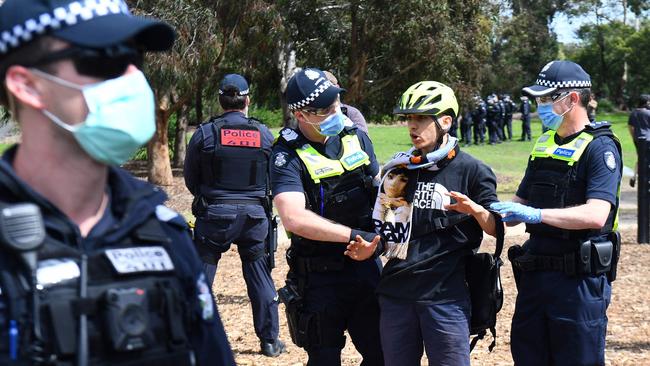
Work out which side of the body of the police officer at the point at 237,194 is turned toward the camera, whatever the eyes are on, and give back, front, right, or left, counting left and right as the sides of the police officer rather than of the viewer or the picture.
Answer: back

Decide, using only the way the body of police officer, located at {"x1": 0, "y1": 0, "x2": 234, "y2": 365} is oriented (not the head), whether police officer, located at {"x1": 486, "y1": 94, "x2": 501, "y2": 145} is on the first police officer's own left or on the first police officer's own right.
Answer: on the first police officer's own left

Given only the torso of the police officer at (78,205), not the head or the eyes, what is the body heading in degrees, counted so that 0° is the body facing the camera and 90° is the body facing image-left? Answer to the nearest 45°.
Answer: approximately 315°

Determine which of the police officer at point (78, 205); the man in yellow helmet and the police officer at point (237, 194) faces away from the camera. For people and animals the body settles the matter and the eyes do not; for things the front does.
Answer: the police officer at point (237, 194)

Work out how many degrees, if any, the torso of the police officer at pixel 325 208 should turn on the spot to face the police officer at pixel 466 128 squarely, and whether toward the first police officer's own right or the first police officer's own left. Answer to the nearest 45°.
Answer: approximately 135° to the first police officer's own left

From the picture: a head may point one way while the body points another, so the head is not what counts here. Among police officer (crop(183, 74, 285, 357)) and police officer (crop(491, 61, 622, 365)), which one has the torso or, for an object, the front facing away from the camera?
police officer (crop(183, 74, 285, 357))

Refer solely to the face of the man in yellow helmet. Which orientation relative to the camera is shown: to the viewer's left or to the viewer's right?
to the viewer's left

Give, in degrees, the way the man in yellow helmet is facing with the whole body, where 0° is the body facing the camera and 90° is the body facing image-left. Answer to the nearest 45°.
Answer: approximately 45°
